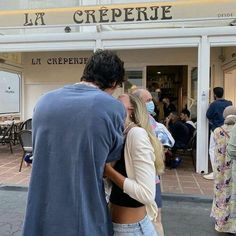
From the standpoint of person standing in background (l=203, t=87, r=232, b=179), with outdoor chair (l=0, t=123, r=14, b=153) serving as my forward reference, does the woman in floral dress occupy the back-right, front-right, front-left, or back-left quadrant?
back-left

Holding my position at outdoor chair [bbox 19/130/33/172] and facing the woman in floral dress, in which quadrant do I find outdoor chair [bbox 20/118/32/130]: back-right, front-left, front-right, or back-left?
back-left

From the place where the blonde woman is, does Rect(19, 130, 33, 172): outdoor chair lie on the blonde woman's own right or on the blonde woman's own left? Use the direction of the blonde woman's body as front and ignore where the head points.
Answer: on the blonde woman's own right

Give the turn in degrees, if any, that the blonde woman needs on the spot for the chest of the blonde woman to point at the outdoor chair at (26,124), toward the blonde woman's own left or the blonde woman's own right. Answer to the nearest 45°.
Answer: approximately 90° to the blonde woman's own right

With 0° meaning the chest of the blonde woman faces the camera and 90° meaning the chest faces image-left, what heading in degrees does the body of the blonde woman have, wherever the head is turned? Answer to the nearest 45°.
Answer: approximately 90°
